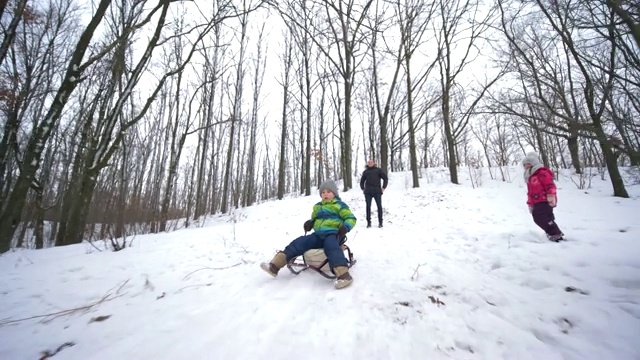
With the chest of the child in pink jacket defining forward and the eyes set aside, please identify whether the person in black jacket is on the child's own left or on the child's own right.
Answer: on the child's own right

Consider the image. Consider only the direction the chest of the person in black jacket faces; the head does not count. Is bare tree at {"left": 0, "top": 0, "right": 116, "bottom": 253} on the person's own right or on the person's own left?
on the person's own right

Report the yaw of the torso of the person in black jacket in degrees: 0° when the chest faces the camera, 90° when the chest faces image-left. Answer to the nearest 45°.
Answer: approximately 0°

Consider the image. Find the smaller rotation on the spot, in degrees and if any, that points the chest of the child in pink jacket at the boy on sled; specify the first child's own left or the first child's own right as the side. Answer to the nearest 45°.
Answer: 0° — they already face them

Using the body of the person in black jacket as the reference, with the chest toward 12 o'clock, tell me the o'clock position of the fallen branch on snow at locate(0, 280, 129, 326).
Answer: The fallen branch on snow is roughly at 1 o'clock from the person in black jacket.

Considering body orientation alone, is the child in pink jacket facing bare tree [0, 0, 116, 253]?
yes

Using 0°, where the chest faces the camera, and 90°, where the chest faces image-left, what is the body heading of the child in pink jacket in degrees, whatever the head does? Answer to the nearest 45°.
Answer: approximately 45°

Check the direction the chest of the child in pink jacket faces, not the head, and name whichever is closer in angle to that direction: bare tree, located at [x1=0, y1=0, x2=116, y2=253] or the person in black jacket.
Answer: the bare tree

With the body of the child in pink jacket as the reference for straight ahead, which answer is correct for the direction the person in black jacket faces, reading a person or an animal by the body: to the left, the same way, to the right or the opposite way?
to the left

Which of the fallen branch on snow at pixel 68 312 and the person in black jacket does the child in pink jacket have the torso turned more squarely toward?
the fallen branch on snow

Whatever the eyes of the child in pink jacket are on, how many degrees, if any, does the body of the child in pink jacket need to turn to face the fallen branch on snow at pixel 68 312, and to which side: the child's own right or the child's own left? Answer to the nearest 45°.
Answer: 0° — they already face it
